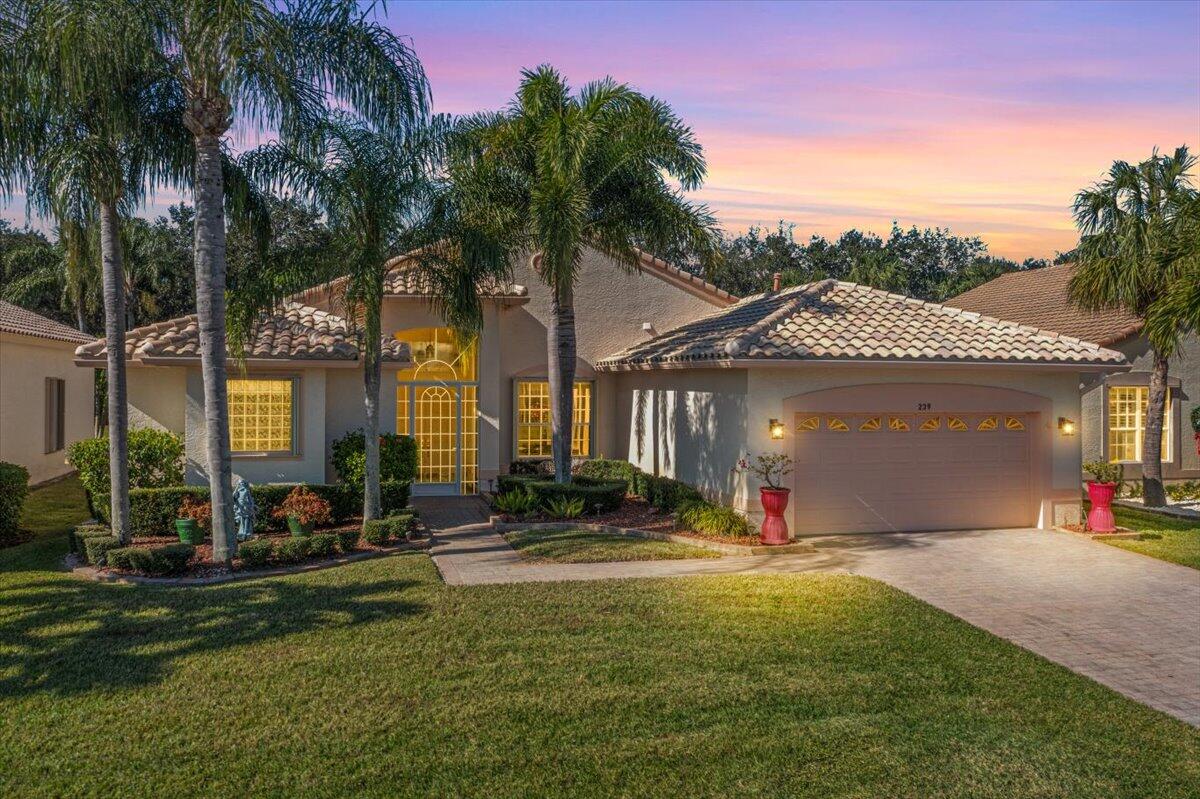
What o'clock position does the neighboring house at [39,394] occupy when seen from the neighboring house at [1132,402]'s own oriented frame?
the neighboring house at [39,394] is roughly at 2 o'clock from the neighboring house at [1132,402].

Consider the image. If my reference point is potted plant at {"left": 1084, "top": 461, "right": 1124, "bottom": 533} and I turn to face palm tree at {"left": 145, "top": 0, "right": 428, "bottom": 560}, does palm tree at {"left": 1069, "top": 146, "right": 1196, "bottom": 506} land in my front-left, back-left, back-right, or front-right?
back-right

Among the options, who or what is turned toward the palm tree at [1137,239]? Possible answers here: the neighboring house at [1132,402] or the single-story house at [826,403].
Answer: the neighboring house

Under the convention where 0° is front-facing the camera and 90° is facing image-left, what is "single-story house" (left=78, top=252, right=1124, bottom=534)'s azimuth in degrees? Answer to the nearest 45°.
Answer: approximately 0°

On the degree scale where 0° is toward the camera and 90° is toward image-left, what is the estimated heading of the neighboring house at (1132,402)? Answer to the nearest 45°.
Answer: approximately 0°

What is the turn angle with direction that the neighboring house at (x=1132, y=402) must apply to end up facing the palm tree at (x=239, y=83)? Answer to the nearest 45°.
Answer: approximately 45° to its right

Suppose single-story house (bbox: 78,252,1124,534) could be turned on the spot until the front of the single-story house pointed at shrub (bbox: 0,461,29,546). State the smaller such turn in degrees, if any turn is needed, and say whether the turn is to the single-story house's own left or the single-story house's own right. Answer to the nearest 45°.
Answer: approximately 90° to the single-story house's own right
